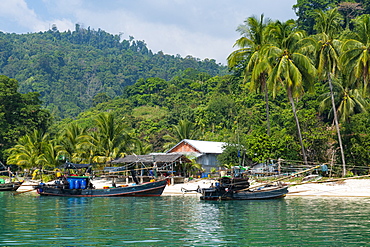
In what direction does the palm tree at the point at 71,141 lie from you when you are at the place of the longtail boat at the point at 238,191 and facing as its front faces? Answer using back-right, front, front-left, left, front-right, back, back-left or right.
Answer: back-left

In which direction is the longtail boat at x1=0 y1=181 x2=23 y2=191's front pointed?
to the viewer's right

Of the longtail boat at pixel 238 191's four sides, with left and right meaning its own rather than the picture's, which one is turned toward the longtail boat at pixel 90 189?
back

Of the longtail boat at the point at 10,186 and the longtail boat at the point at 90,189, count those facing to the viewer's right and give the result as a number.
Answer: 2

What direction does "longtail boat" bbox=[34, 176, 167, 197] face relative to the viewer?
to the viewer's right

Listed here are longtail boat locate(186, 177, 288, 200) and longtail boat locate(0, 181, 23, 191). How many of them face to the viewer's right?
2

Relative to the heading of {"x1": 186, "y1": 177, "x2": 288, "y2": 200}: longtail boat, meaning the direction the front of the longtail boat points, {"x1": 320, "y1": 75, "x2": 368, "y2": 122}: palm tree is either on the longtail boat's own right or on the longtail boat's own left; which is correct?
on the longtail boat's own left

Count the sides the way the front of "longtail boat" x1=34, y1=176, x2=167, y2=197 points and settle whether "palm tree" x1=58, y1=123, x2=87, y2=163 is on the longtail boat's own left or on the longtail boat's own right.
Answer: on the longtail boat's own left

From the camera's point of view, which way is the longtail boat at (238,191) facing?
to the viewer's right
